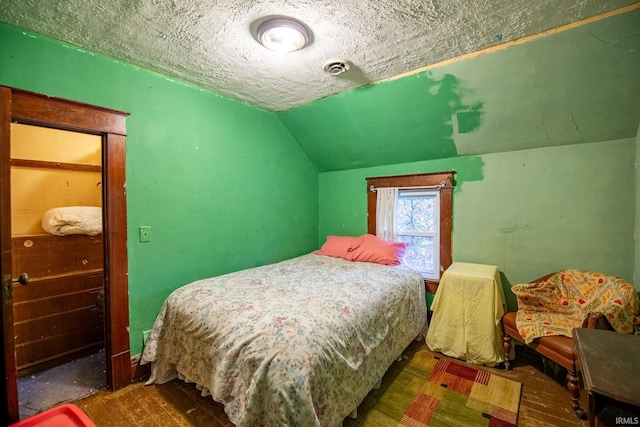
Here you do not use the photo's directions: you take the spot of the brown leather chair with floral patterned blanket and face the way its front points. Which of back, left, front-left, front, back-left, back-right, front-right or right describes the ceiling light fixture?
front

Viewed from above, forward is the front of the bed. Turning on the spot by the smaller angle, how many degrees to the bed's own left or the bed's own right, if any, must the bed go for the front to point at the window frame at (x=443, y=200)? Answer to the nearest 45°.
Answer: approximately 180°

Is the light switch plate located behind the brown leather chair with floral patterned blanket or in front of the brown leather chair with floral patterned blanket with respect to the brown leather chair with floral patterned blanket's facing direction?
in front

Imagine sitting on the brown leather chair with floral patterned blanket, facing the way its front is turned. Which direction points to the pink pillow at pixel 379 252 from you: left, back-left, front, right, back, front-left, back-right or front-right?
front-right

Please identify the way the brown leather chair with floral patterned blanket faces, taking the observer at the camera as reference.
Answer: facing the viewer and to the left of the viewer

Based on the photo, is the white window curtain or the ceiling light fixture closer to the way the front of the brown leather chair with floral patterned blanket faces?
the ceiling light fixture

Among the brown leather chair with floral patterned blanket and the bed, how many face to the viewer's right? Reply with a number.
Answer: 0

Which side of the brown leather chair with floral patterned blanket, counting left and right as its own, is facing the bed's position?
front

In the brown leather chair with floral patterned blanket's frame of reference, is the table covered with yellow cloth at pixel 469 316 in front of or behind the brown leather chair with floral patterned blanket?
in front

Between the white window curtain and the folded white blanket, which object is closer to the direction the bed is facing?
the folded white blanket

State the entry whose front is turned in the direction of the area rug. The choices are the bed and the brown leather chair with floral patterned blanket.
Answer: the brown leather chair with floral patterned blanket

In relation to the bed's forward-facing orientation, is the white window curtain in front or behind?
behind

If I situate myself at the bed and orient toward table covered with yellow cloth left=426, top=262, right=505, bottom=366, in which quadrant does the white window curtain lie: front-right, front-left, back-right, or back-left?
front-left

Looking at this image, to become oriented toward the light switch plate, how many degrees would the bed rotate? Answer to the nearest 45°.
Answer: approximately 90° to its right

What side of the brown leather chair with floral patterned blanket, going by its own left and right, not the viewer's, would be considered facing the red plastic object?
front

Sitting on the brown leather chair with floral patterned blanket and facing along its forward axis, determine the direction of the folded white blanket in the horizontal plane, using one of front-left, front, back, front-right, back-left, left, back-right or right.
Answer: front
